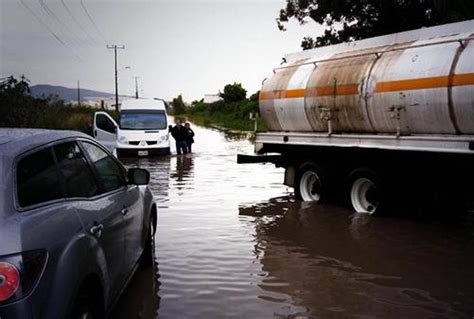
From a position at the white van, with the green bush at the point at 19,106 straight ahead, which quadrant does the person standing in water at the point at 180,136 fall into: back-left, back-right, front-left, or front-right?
back-left

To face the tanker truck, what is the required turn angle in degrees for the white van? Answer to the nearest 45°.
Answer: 0° — it already faces it

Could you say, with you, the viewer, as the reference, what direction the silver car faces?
facing away from the viewer and to the right of the viewer

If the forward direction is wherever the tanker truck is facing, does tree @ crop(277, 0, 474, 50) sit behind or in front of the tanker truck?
behind

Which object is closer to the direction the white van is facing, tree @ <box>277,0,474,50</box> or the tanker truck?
the tanker truck

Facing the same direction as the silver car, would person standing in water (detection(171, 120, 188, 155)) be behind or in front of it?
in front

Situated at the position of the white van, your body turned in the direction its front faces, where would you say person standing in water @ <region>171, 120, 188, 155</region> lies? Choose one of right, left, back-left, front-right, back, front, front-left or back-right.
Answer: left
